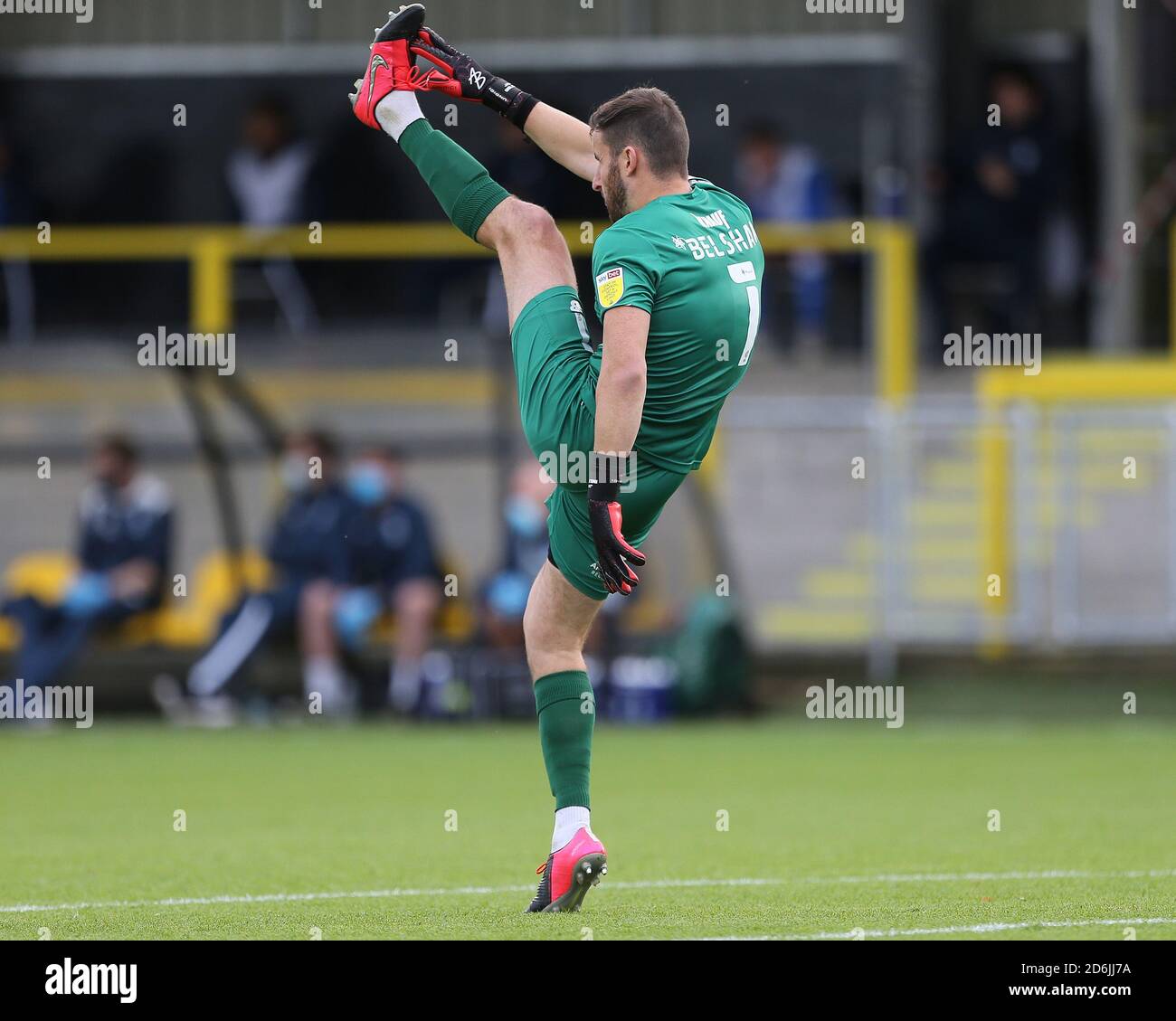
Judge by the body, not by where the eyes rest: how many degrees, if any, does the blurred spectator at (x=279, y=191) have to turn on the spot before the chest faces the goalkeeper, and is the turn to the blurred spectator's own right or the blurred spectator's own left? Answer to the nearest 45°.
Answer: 0° — they already face them

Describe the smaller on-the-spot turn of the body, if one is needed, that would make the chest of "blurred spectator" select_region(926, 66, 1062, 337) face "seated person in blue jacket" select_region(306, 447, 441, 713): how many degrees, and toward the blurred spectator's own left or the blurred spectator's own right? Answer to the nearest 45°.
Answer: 0° — they already face them

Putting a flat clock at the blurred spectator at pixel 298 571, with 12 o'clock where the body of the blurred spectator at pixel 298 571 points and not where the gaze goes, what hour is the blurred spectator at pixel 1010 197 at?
the blurred spectator at pixel 1010 197 is roughly at 7 o'clock from the blurred spectator at pixel 298 571.

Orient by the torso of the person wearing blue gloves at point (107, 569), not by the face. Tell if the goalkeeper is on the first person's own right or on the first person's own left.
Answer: on the first person's own left
